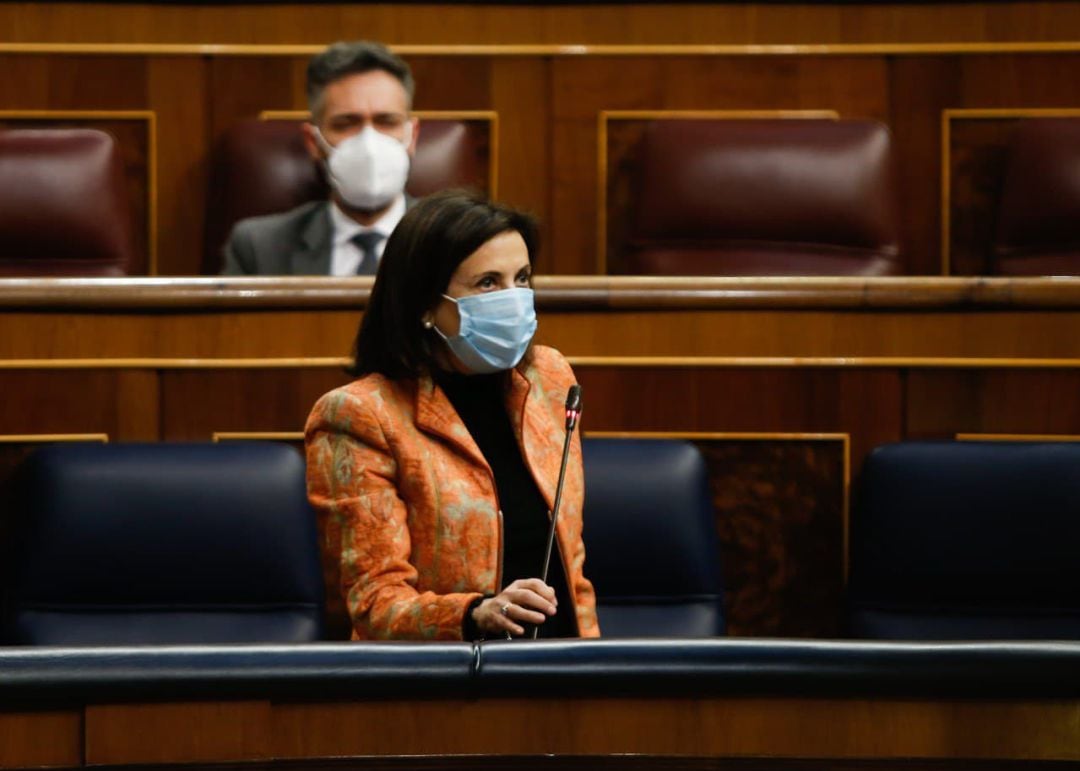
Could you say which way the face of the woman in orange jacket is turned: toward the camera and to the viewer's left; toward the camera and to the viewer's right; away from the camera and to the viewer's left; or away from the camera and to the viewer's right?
toward the camera and to the viewer's right

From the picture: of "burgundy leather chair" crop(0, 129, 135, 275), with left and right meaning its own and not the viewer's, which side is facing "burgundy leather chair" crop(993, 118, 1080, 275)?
left

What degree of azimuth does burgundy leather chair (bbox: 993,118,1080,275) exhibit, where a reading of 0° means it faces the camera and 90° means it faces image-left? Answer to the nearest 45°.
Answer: approximately 0°

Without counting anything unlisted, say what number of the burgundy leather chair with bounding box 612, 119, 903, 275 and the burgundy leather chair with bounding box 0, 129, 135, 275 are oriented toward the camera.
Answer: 2
